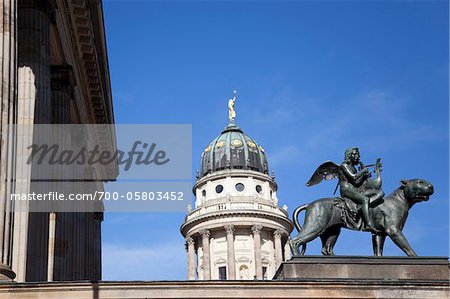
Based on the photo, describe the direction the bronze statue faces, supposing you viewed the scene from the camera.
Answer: facing to the right of the viewer
